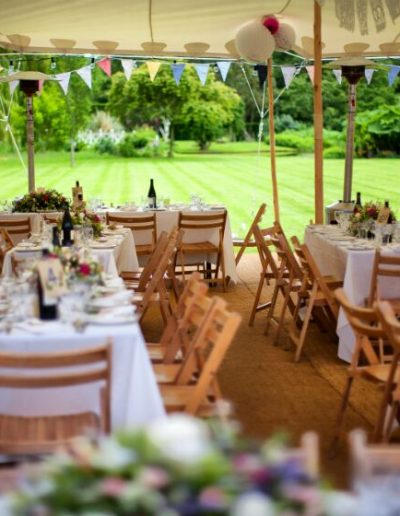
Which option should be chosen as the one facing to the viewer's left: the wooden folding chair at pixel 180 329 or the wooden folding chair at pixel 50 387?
the wooden folding chair at pixel 180 329

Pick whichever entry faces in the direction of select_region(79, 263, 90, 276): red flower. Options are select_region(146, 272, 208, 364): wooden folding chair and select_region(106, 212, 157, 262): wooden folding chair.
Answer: select_region(146, 272, 208, 364): wooden folding chair

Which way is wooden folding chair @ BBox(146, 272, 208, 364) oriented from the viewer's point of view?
to the viewer's left

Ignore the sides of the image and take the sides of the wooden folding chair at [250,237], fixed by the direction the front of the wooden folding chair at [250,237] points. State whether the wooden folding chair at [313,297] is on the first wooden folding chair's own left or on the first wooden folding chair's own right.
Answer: on the first wooden folding chair's own left

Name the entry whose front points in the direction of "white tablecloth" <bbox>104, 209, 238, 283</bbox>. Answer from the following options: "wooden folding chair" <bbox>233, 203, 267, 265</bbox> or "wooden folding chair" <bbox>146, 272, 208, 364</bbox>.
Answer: "wooden folding chair" <bbox>233, 203, 267, 265</bbox>

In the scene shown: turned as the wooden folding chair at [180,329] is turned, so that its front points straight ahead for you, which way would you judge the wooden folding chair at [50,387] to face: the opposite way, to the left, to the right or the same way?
to the right

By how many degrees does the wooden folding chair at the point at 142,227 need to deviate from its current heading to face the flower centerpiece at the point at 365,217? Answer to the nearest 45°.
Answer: approximately 135° to its right

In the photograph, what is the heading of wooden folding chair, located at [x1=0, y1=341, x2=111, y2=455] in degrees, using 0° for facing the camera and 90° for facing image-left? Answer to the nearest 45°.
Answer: approximately 180°

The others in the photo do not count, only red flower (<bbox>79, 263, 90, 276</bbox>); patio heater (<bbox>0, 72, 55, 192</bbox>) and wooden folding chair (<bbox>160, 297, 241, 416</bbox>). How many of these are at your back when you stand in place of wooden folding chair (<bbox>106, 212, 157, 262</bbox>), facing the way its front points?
2

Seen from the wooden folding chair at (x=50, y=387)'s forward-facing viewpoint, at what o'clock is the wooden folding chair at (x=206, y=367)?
the wooden folding chair at (x=206, y=367) is roughly at 2 o'clock from the wooden folding chair at (x=50, y=387).
